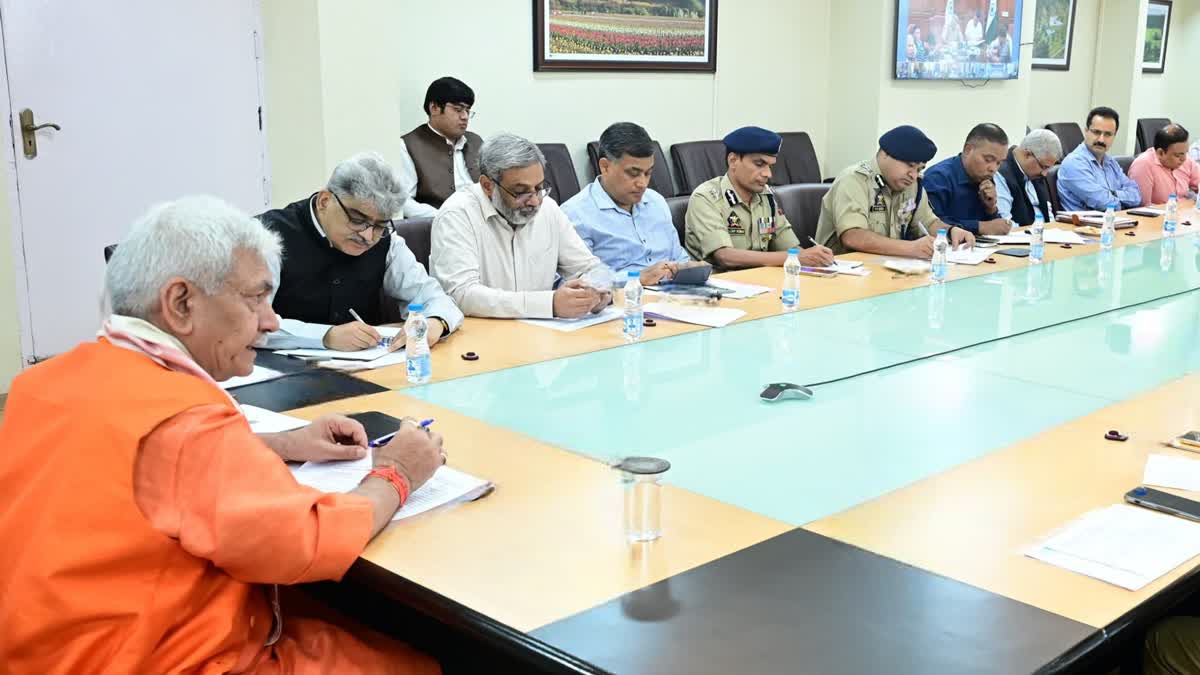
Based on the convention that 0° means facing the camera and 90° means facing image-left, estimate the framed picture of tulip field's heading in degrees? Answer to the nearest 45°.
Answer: approximately 0°

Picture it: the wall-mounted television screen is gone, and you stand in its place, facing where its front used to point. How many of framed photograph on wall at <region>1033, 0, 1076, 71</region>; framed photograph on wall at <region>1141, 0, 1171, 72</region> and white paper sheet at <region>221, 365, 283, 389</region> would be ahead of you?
1

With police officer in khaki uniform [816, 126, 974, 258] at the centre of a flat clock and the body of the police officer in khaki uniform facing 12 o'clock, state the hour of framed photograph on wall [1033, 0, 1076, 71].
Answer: The framed photograph on wall is roughly at 8 o'clock from the police officer in khaki uniform.

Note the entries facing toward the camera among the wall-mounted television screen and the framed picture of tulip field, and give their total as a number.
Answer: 2

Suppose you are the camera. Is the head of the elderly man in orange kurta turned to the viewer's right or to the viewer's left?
to the viewer's right

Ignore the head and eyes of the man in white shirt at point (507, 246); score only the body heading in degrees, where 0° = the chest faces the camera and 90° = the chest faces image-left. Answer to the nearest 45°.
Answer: approximately 315°

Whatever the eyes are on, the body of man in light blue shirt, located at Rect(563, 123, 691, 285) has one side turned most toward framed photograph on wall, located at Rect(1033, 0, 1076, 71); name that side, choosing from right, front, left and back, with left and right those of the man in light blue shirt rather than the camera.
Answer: left

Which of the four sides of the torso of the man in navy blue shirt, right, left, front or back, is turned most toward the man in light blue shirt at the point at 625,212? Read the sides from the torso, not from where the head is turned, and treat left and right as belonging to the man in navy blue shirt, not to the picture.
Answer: right

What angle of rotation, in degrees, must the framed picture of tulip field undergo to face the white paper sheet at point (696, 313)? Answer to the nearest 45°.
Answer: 0° — it already faces it

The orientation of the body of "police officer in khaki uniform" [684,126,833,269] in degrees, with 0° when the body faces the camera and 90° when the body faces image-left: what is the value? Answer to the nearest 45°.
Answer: approximately 315°
